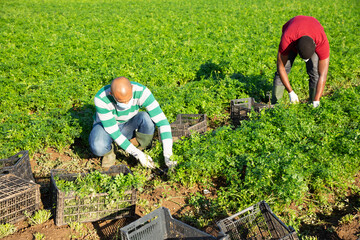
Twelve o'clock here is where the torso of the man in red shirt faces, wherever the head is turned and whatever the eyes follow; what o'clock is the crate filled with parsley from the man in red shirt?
The crate filled with parsley is roughly at 1 o'clock from the man in red shirt.

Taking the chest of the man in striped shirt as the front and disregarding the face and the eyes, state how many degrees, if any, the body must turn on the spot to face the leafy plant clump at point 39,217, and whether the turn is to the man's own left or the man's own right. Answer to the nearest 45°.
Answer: approximately 90° to the man's own right

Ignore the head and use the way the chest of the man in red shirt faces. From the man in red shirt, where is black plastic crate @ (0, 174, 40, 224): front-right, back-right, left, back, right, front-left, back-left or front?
front-right

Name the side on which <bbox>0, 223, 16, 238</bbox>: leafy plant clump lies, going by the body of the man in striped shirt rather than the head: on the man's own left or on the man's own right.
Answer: on the man's own right

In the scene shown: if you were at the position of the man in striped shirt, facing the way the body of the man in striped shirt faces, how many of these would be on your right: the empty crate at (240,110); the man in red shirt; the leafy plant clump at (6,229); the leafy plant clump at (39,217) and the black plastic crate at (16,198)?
3

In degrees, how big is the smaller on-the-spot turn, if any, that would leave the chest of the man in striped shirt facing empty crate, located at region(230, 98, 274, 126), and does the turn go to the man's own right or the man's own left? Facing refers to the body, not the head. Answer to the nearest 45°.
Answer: approximately 90° to the man's own left

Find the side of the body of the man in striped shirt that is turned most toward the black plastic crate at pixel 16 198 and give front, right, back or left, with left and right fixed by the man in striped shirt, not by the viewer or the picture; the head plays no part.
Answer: right

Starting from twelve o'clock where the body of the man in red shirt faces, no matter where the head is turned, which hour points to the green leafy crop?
The green leafy crop is roughly at 1 o'clock from the man in red shirt.

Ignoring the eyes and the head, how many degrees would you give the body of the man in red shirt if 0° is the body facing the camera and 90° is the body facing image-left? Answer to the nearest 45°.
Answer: approximately 0°

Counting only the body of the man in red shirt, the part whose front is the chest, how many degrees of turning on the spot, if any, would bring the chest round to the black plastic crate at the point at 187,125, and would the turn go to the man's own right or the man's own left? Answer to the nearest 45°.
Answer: approximately 45° to the man's own right
